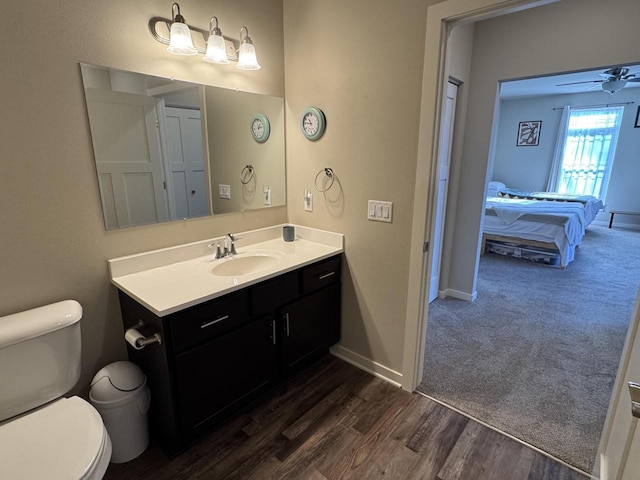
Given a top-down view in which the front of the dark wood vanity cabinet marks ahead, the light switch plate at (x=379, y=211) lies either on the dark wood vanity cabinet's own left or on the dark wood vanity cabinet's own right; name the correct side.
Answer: on the dark wood vanity cabinet's own left

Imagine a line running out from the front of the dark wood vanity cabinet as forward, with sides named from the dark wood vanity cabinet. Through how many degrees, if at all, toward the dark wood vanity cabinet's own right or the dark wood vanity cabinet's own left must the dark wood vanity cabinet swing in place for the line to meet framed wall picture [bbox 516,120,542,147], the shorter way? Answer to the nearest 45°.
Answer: approximately 90° to the dark wood vanity cabinet's own left

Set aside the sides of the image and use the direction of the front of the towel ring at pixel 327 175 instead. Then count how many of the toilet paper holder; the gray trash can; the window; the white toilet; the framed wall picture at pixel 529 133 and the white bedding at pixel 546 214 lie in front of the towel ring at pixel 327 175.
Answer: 3

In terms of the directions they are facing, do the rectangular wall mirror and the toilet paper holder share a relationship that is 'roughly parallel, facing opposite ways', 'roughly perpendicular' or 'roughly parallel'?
roughly perpendicular

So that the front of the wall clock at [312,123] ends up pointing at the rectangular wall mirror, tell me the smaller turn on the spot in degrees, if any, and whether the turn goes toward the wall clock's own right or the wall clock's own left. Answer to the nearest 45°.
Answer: approximately 45° to the wall clock's own right

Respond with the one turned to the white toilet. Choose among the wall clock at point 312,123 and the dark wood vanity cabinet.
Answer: the wall clock

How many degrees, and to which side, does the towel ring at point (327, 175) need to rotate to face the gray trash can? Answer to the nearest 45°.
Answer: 0° — it already faces it

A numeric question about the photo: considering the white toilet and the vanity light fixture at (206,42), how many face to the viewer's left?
0

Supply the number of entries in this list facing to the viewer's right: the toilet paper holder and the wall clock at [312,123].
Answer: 0

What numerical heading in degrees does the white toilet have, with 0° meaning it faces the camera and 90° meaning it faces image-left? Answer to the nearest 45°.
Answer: approximately 315°

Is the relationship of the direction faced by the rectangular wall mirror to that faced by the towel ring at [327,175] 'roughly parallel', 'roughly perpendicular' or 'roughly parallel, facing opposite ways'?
roughly perpendicular

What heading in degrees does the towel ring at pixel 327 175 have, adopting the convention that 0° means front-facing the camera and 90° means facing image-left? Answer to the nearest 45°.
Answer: approximately 45°

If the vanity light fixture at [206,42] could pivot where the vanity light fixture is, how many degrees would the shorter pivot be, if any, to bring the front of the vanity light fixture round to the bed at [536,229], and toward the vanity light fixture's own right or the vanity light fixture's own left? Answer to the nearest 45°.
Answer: approximately 45° to the vanity light fixture's own left

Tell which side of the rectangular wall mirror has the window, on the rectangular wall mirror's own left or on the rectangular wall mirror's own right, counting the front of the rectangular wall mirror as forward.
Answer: on the rectangular wall mirror's own left

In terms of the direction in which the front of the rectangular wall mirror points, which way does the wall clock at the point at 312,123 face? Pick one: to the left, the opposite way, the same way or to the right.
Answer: to the right

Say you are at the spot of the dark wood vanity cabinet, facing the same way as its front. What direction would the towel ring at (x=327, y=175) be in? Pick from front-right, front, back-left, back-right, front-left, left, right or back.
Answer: left

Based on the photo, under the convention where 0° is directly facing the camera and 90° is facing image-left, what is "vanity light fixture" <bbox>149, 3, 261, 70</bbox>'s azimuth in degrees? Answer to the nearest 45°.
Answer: approximately 315°
